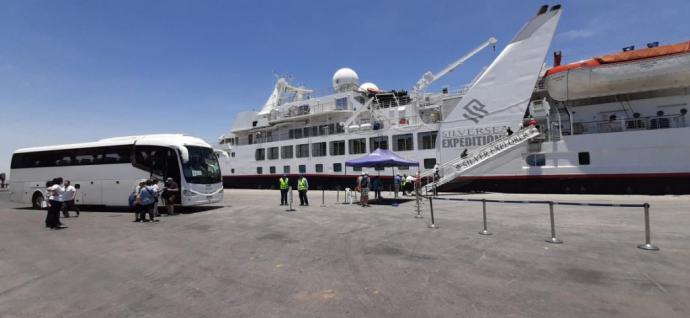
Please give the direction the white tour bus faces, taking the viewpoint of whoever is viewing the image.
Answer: facing the viewer and to the right of the viewer

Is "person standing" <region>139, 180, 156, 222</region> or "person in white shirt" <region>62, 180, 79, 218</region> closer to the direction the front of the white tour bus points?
the person standing

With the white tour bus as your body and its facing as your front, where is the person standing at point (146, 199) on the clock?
The person standing is roughly at 1 o'clock from the white tour bus.

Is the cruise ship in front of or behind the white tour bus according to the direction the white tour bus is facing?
in front

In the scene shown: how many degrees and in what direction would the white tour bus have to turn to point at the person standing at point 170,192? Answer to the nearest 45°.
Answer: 0° — it already faces them

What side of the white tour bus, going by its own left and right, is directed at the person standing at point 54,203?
right

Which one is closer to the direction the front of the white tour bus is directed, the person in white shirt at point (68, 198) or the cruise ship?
the cruise ship
